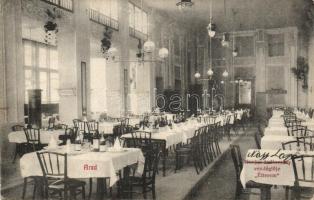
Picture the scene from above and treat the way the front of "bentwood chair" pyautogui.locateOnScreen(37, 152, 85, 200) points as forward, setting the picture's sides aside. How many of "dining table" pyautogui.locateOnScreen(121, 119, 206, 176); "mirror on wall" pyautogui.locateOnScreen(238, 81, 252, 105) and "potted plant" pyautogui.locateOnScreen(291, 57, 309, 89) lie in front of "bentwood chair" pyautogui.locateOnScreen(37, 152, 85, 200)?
3

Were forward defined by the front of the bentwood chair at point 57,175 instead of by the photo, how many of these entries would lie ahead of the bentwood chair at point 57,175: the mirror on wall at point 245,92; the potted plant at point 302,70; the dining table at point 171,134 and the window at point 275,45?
4

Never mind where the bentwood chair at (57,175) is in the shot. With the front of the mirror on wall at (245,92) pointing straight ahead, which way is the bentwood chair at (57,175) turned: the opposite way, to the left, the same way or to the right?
the opposite way

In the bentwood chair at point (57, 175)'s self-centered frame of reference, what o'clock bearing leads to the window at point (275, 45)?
The window is roughly at 12 o'clock from the bentwood chair.

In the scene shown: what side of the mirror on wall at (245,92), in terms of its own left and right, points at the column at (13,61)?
front

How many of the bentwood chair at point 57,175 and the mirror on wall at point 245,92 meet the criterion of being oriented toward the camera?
1

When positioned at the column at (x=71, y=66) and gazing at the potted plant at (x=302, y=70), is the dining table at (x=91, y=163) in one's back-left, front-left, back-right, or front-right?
back-right

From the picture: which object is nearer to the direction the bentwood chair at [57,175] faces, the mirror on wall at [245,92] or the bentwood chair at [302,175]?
the mirror on wall

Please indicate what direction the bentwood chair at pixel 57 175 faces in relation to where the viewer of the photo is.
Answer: facing away from the viewer and to the right of the viewer

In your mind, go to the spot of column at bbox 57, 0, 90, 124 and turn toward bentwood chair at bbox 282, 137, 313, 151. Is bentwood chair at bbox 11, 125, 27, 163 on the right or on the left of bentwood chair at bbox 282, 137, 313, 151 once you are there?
right

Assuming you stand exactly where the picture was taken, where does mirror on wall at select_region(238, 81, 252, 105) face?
facing the viewer

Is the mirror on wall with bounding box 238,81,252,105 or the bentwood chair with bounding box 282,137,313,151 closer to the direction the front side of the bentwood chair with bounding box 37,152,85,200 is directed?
the mirror on wall

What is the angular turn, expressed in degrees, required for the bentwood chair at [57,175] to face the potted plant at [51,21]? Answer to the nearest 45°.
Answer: approximately 45° to its left
